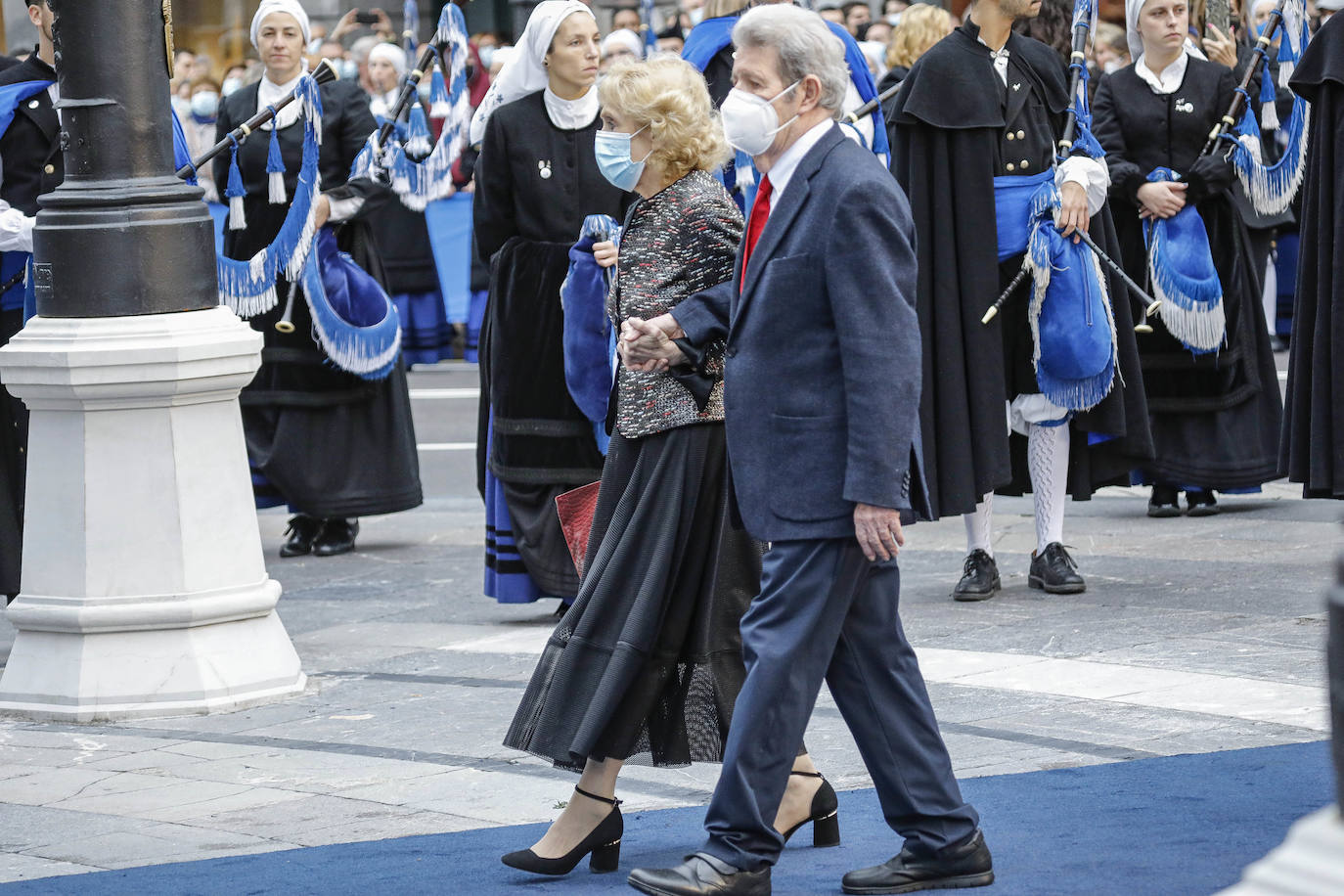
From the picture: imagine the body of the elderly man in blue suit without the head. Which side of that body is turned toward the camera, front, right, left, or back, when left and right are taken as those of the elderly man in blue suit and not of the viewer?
left

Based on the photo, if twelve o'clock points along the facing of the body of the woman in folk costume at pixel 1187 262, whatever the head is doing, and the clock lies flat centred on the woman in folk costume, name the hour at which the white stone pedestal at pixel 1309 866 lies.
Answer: The white stone pedestal is roughly at 12 o'clock from the woman in folk costume.

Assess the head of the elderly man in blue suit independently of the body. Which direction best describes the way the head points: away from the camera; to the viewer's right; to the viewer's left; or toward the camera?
to the viewer's left

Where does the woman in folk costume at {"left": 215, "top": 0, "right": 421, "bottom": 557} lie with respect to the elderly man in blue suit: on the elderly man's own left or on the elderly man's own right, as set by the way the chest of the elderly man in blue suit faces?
on the elderly man's own right

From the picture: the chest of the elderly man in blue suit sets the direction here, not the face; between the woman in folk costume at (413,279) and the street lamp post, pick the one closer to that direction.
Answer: the street lamp post

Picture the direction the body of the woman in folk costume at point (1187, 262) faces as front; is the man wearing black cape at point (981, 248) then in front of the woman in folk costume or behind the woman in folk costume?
in front

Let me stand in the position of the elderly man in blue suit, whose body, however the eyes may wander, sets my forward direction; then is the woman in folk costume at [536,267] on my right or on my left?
on my right

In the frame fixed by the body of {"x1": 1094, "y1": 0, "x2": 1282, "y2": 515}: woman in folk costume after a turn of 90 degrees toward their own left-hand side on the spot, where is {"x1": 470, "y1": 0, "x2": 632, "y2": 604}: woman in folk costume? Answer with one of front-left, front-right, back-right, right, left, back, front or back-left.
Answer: back-right

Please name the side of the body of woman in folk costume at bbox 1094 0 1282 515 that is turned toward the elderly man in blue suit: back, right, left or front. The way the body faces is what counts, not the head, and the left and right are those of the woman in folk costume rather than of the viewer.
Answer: front

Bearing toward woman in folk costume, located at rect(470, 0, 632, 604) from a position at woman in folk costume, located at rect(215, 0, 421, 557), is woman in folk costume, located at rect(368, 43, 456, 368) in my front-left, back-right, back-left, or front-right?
back-left

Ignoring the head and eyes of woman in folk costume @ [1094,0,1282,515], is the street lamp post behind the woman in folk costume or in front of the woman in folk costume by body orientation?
in front

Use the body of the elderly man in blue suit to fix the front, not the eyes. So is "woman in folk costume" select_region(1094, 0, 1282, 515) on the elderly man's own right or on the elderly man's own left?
on the elderly man's own right

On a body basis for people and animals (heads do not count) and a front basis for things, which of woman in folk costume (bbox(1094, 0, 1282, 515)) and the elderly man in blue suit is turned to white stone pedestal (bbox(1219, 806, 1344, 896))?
the woman in folk costume

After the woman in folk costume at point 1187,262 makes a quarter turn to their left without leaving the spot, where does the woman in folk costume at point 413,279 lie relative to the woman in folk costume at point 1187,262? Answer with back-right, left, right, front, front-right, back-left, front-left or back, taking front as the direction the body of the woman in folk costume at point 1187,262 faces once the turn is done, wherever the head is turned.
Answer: back-left

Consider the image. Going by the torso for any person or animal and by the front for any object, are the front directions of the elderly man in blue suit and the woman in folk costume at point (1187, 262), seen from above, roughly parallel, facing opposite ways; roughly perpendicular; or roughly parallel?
roughly perpendicular
